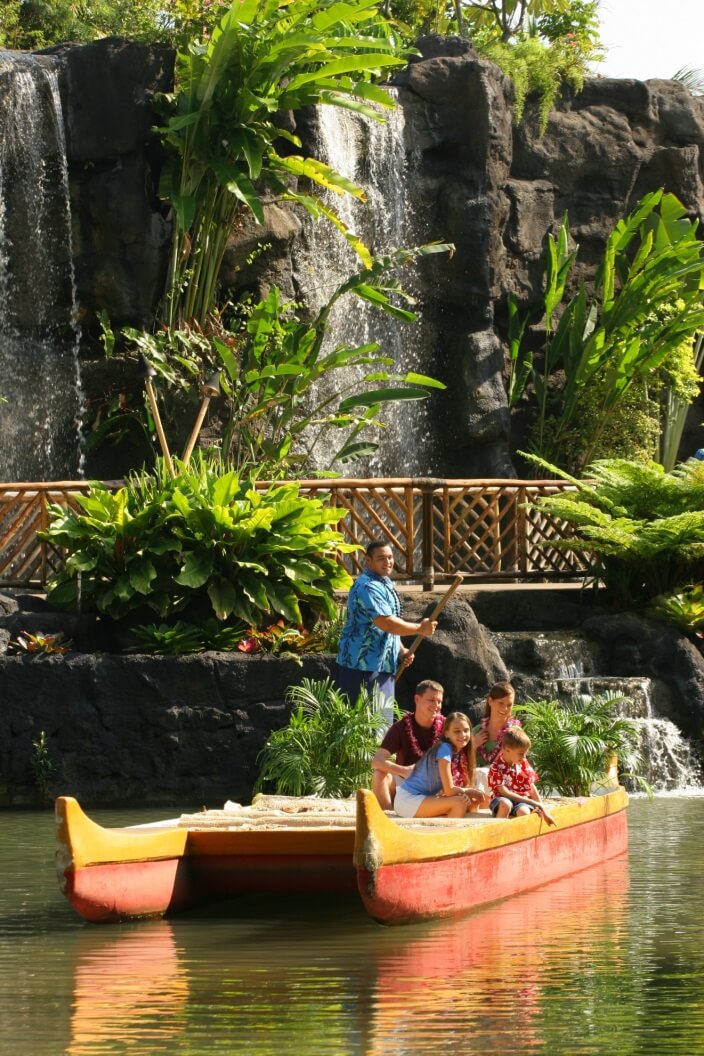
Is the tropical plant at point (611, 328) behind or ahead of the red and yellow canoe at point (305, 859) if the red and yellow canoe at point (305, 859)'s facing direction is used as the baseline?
behind

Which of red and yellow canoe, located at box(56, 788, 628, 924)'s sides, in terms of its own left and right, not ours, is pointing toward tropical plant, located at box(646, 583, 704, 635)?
back

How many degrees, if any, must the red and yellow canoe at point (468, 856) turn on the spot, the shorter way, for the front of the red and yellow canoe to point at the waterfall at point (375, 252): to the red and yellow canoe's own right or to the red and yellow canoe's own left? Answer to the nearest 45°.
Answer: approximately 135° to the red and yellow canoe's own right

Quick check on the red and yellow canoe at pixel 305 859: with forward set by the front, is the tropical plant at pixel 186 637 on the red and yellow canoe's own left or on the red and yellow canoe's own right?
on the red and yellow canoe's own right

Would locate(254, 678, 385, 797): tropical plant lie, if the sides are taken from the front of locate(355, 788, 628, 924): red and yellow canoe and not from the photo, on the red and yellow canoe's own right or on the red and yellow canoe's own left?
on the red and yellow canoe's own right

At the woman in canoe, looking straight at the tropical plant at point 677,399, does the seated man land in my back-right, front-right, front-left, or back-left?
back-left

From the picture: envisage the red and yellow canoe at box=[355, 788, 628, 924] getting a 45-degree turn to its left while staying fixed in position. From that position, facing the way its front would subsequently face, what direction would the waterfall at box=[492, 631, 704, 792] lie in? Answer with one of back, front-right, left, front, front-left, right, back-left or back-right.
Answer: back

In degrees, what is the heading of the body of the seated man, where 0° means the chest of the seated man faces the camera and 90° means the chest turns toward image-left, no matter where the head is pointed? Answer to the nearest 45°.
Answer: approximately 315°

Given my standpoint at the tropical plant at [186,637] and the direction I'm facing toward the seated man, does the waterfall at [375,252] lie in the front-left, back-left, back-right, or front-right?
back-left

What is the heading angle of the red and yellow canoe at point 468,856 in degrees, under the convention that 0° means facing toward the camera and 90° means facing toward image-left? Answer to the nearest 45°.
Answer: approximately 45°

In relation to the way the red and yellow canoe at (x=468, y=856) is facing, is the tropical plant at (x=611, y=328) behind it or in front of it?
behind
